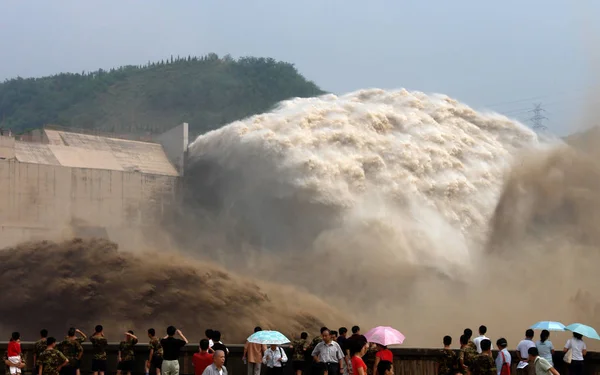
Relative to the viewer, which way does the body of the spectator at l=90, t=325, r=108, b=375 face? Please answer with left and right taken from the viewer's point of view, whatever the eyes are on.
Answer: facing away from the viewer

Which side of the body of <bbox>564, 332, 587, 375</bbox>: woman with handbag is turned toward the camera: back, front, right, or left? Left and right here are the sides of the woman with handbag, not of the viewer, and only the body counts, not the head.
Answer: back

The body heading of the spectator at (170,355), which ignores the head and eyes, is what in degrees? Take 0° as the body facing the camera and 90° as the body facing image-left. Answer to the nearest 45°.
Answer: approximately 180°

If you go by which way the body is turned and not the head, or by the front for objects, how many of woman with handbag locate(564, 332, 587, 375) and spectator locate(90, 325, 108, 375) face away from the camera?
2

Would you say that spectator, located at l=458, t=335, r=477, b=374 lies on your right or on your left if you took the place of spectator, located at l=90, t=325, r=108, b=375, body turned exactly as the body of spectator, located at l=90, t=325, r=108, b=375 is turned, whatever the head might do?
on your right

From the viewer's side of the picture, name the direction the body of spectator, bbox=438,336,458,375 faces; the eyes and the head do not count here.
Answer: away from the camera

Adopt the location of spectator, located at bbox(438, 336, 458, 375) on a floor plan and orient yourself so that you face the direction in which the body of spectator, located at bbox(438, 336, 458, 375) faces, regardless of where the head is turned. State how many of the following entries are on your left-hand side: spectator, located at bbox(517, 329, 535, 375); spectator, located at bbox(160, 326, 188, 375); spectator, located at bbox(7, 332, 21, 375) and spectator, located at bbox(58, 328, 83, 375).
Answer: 3

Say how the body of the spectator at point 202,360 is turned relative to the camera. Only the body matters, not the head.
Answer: away from the camera
